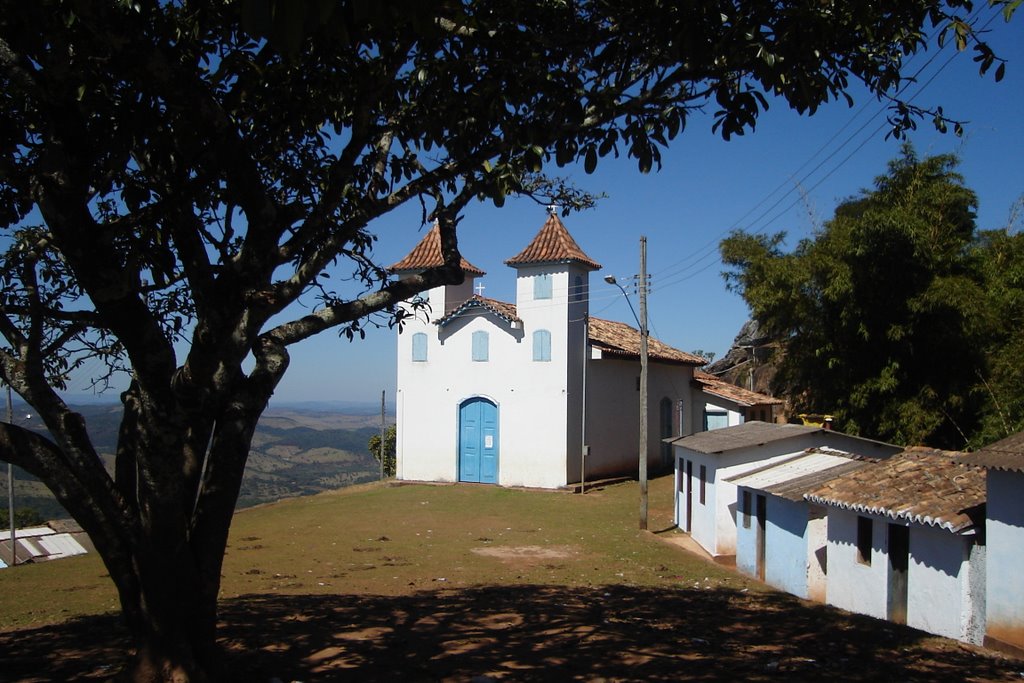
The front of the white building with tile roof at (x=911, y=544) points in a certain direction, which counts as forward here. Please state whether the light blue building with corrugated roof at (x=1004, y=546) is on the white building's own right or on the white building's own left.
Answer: on the white building's own left

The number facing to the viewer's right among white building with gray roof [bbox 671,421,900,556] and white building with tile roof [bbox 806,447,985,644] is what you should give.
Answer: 0

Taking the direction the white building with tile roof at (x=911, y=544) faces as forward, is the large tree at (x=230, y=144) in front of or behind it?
in front

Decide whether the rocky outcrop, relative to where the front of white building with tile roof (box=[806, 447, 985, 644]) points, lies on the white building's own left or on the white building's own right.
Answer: on the white building's own right

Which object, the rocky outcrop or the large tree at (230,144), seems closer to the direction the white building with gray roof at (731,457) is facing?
the large tree

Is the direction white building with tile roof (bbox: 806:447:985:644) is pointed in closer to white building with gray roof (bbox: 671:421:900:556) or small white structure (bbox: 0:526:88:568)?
the small white structure

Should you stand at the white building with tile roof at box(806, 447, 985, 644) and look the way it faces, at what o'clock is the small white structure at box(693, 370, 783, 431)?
The small white structure is roughly at 4 o'clock from the white building with tile roof.

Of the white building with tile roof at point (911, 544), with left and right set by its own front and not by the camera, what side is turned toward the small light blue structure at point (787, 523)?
right

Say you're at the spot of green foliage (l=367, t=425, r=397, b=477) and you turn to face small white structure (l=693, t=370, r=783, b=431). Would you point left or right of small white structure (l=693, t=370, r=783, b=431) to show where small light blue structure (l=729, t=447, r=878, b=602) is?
right

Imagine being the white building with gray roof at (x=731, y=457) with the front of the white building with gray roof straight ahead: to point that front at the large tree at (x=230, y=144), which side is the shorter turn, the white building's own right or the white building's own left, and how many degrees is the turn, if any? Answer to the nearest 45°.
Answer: approximately 45° to the white building's own left

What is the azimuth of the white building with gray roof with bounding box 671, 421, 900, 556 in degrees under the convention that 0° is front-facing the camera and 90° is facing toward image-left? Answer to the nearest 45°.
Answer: approximately 45°

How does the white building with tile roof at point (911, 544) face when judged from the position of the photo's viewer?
facing the viewer and to the left of the viewer

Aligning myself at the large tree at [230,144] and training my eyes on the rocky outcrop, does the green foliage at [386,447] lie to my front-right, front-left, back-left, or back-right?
front-left
